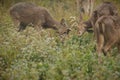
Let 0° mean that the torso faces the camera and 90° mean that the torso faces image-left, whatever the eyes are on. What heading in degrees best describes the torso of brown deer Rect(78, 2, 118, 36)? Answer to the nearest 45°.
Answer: approximately 90°

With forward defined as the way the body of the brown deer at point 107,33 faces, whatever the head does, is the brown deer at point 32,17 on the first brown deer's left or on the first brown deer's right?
on the first brown deer's left

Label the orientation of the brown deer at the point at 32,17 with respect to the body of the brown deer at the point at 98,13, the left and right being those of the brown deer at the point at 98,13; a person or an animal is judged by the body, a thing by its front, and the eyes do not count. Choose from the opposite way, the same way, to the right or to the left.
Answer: the opposite way

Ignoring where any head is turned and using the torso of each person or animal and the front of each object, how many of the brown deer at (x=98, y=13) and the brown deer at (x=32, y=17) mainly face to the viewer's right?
1

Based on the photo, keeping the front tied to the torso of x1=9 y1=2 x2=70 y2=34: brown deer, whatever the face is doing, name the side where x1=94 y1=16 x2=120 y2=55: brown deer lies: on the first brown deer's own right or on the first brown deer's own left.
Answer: on the first brown deer's own right

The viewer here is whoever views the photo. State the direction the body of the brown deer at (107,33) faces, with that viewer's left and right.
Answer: facing away from the viewer and to the right of the viewer

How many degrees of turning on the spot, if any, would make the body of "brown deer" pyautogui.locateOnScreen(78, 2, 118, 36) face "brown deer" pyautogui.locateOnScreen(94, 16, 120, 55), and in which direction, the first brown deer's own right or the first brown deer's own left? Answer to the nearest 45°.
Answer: approximately 90° to the first brown deer's own left

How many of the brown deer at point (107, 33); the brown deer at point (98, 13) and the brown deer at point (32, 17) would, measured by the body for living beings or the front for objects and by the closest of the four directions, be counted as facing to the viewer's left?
1

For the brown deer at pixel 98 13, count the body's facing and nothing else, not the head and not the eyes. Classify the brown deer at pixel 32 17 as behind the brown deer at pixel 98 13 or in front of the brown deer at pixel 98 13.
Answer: in front

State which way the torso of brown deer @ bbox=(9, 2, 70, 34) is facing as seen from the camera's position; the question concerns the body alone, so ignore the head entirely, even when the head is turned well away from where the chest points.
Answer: to the viewer's right
